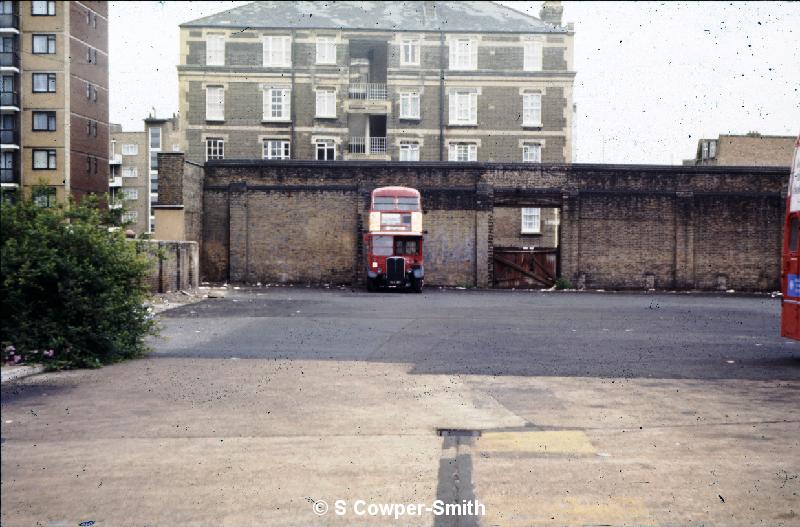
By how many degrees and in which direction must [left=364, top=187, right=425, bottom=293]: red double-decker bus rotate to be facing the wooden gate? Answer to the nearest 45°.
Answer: approximately 135° to its left

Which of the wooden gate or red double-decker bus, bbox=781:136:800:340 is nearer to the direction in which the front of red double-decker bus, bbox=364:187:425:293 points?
the red double-decker bus

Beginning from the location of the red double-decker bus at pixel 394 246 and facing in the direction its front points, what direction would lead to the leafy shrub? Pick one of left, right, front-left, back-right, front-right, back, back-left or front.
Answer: front

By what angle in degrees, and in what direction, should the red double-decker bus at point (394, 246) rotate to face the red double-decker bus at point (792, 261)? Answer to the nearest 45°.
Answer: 0° — it already faces it

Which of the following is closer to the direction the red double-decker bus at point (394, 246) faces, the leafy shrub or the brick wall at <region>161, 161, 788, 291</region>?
the leafy shrub

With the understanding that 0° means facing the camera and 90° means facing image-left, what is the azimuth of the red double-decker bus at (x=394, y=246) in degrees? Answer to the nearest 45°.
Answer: approximately 0°
